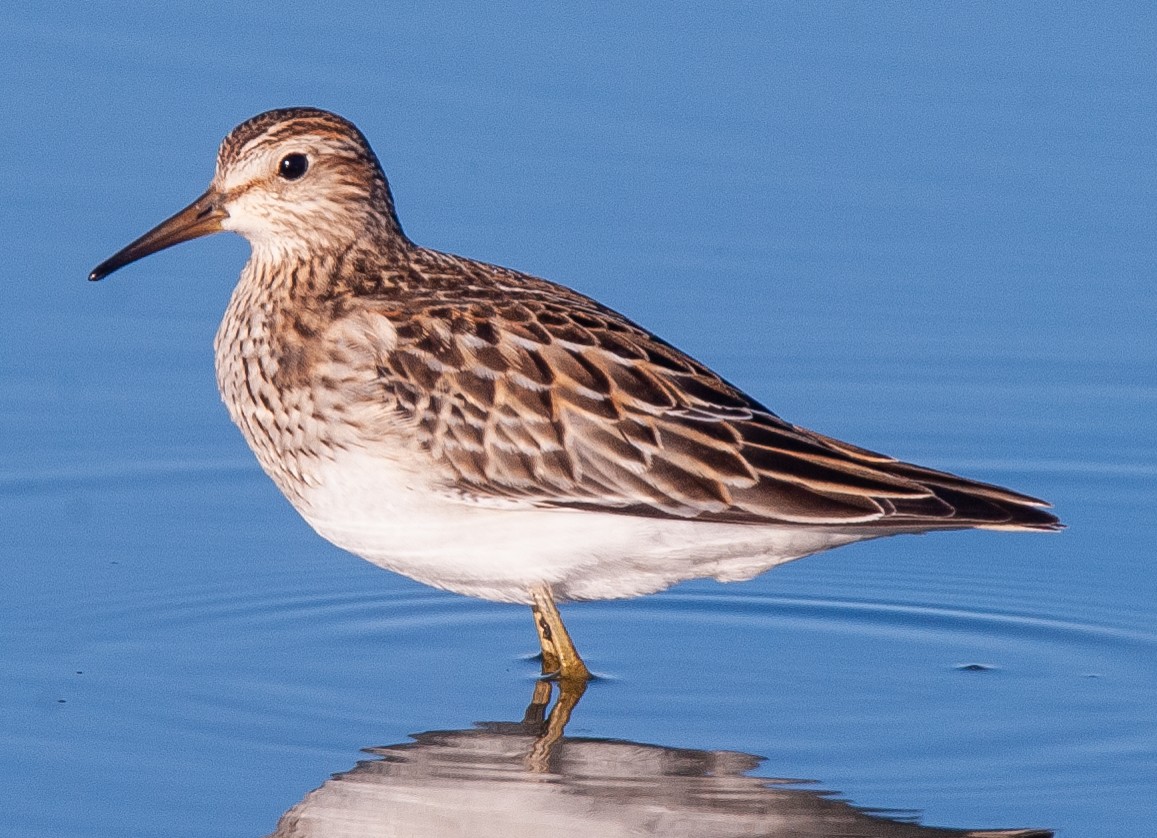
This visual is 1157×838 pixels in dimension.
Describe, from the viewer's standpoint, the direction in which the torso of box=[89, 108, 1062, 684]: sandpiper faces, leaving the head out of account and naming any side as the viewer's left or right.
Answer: facing to the left of the viewer
